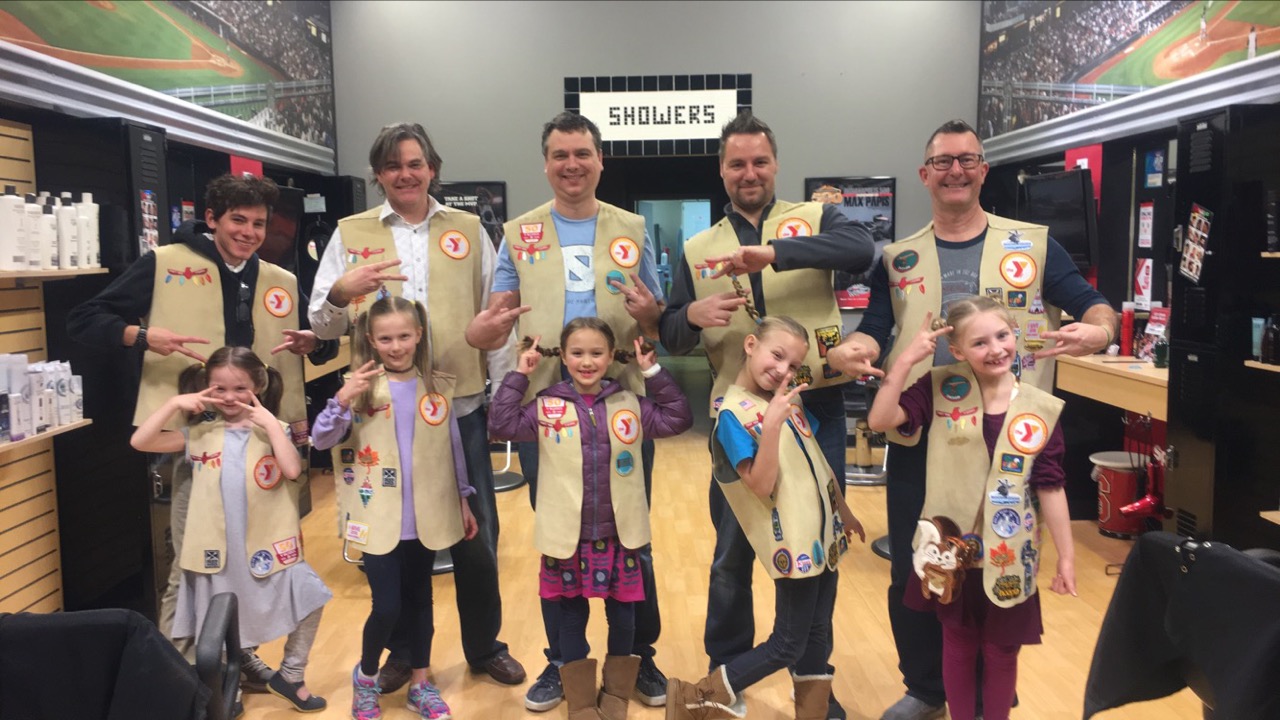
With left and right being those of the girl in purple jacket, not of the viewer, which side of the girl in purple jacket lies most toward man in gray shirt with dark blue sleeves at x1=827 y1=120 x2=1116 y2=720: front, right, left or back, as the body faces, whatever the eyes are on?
left

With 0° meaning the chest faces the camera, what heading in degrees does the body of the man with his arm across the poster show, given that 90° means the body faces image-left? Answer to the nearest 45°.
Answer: approximately 0°

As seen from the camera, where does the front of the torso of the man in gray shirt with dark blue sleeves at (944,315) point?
toward the camera

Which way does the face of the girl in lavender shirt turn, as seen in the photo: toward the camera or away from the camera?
toward the camera

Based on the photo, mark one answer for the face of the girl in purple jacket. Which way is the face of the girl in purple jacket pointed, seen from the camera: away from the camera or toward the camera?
toward the camera

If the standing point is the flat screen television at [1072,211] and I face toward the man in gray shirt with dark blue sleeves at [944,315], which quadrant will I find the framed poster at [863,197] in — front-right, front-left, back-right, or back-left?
back-right

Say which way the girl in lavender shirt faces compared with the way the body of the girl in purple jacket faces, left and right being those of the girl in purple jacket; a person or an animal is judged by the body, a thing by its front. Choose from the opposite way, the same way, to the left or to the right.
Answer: the same way

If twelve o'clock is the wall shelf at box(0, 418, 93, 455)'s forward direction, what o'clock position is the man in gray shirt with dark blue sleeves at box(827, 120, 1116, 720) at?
The man in gray shirt with dark blue sleeves is roughly at 12 o'clock from the wall shelf.

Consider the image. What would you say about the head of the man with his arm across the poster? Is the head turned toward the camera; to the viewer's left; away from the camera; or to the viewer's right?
toward the camera

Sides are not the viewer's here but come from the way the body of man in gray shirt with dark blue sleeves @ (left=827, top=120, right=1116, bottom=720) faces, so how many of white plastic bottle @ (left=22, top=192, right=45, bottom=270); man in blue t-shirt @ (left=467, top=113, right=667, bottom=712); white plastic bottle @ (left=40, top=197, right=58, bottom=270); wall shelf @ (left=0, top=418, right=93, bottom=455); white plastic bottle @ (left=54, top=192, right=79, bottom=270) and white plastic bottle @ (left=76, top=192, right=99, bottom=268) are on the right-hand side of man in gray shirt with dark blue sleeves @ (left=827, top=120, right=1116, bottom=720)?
6

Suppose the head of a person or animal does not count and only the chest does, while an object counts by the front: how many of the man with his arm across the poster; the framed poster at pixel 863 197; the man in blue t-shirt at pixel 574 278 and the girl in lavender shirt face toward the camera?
4

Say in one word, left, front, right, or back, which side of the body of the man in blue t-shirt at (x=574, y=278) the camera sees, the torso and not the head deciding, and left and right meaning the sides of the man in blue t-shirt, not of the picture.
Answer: front

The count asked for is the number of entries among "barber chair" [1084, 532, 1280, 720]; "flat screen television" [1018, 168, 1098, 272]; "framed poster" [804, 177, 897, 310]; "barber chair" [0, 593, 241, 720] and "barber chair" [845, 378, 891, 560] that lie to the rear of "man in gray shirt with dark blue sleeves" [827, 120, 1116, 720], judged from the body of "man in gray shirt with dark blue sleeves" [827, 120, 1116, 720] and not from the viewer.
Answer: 3
